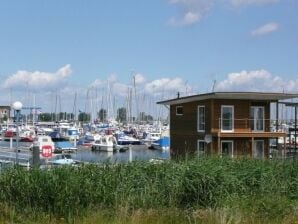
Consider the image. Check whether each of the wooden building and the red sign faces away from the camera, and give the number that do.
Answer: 0

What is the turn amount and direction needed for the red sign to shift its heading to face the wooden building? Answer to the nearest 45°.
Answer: approximately 135° to its left

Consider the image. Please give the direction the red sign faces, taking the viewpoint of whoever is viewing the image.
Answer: facing the viewer

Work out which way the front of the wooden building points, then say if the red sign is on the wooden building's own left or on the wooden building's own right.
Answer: on the wooden building's own right

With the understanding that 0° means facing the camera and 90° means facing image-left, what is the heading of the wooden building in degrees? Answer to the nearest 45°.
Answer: approximately 315°
